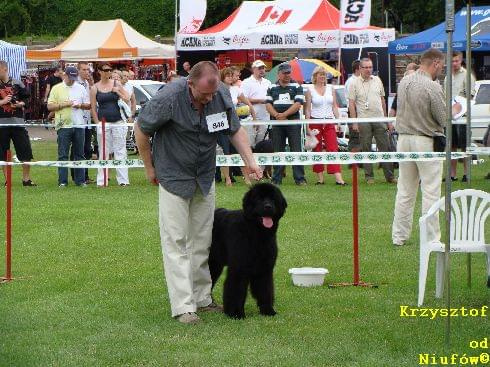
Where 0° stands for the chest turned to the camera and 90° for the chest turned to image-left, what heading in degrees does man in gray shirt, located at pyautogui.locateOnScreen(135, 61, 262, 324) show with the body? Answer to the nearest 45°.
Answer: approximately 315°

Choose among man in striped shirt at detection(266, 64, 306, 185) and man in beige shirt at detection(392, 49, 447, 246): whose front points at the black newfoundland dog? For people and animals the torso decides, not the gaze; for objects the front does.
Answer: the man in striped shirt

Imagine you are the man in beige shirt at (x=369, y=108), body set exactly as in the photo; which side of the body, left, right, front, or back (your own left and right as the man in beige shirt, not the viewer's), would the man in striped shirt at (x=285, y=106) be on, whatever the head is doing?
right

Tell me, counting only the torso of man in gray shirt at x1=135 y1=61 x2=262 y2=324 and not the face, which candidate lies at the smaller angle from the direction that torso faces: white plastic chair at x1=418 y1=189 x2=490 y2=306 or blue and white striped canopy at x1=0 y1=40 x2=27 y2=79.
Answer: the white plastic chair

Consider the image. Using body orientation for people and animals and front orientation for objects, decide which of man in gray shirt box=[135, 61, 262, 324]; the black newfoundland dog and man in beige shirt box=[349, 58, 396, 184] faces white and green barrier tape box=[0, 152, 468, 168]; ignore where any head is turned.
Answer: the man in beige shirt

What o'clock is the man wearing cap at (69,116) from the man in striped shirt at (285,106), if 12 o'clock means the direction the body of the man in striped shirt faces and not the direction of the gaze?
The man wearing cap is roughly at 3 o'clock from the man in striped shirt.

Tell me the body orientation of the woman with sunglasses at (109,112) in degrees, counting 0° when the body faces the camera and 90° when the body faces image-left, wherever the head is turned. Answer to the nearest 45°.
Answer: approximately 0°

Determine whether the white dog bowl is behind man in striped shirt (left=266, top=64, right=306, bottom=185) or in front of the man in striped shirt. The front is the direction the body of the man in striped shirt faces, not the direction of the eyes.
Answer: in front

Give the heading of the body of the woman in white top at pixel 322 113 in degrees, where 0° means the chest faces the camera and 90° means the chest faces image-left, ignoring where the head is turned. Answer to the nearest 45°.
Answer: approximately 0°

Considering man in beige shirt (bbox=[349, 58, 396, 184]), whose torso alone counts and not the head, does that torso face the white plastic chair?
yes
